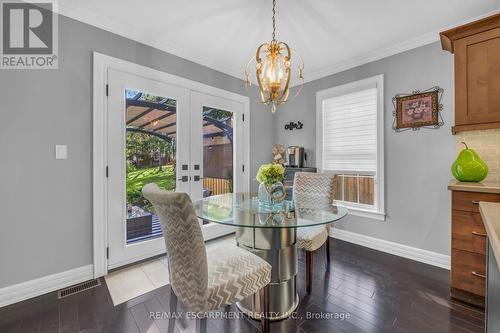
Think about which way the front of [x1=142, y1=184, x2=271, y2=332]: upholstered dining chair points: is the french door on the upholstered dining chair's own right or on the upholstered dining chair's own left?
on the upholstered dining chair's own left

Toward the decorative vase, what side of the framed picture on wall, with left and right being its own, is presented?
front

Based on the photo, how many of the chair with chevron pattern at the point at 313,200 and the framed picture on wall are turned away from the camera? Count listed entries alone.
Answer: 0

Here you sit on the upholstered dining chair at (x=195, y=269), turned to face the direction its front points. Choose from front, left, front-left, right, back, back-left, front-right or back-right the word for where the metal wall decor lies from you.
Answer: front

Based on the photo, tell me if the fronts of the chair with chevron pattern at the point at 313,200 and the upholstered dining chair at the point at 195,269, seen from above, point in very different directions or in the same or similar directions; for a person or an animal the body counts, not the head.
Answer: very different directions

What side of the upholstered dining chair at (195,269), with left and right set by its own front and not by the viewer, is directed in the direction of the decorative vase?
front

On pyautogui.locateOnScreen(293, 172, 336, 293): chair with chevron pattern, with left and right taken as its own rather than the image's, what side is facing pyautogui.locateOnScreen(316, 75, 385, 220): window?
back

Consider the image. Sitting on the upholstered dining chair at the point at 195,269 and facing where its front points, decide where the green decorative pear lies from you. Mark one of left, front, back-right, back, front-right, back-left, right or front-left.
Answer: front-right

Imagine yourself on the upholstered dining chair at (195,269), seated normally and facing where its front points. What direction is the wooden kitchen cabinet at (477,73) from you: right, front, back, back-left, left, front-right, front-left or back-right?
front-right

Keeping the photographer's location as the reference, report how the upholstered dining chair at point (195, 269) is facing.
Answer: facing away from the viewer and to the right of the viewer

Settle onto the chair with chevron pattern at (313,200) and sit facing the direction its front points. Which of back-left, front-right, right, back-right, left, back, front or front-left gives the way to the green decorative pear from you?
back-left

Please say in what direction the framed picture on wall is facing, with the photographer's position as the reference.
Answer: facing the viewer and to the left of the viewer

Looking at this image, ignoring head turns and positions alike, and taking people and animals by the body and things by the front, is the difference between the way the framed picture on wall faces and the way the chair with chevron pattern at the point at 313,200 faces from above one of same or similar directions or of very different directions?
same or similar directions

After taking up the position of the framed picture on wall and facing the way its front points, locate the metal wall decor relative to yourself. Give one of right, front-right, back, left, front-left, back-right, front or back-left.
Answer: front-right

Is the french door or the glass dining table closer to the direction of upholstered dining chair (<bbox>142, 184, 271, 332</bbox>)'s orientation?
the glass dining table

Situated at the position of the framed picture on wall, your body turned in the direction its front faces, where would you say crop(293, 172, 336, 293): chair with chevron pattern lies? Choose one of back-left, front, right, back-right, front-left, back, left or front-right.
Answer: front

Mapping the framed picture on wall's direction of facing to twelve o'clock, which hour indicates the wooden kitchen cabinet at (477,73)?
The wooden kitchen cabinet is roughly at 9 o'clock from the framed picture on wall.
